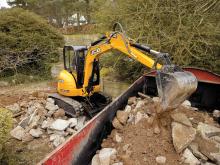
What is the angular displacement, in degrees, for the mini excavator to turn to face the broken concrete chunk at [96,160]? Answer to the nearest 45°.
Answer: approximately 45° to its right

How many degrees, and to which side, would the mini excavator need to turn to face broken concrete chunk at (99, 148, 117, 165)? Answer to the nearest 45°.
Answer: approximately 45° to its right

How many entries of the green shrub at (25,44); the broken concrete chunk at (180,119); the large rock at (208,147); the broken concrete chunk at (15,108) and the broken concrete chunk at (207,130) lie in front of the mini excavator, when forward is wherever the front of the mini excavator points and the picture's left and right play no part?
3

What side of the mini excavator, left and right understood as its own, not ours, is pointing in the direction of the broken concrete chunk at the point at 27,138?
right

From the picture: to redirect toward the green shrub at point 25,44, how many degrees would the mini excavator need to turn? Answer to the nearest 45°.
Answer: approximately 180°

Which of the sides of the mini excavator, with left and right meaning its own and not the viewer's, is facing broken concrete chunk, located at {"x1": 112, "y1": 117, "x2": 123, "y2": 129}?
front

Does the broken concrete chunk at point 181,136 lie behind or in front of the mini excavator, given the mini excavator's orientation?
in front

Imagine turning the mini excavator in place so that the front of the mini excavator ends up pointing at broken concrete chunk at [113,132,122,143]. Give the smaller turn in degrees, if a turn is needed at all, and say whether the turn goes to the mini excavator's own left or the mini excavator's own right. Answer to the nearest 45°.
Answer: approximately 45° to the mini excavator's own right

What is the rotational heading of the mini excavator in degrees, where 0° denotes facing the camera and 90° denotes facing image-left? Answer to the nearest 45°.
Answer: approximately 315°

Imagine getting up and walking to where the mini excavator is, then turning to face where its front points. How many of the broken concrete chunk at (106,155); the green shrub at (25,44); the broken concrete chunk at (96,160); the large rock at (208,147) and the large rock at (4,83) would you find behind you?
2

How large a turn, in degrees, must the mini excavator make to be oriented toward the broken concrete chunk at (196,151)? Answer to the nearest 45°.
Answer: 0° — it already faces it

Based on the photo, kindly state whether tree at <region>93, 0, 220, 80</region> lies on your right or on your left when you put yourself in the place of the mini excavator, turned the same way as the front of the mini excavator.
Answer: on your left

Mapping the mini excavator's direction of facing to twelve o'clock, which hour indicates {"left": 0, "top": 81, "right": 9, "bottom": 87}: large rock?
The large rock is roughly at 6 o'clock from the mini excavator.

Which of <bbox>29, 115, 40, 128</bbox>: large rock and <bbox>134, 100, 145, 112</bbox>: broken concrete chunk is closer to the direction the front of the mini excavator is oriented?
the broken concrete chunk

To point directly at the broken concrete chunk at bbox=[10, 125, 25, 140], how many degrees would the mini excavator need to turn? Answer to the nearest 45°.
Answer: approximately 90° to its right

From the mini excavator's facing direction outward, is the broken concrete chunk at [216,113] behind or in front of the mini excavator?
in front
